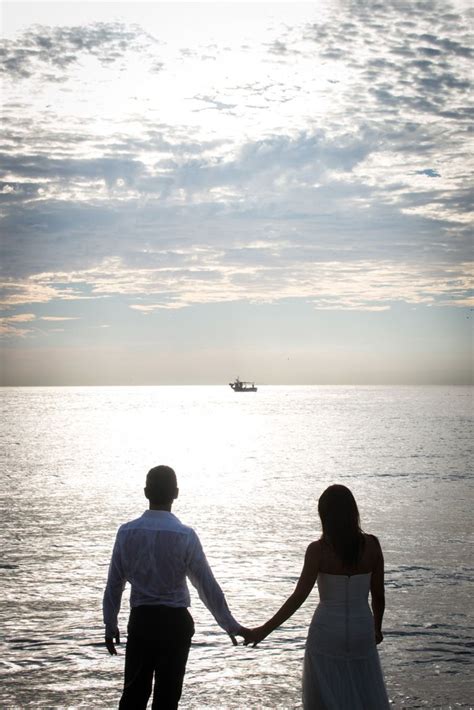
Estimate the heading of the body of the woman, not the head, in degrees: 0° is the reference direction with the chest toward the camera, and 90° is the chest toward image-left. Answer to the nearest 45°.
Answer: approximately 180°

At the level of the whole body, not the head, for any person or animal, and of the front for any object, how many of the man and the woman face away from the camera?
2

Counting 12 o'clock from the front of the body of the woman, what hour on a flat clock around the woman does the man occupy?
The man is roughly at 9 o'clock from the woman.

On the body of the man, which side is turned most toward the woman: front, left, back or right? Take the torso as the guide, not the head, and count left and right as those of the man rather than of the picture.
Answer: right

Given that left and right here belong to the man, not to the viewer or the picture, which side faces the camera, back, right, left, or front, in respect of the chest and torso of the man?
back
